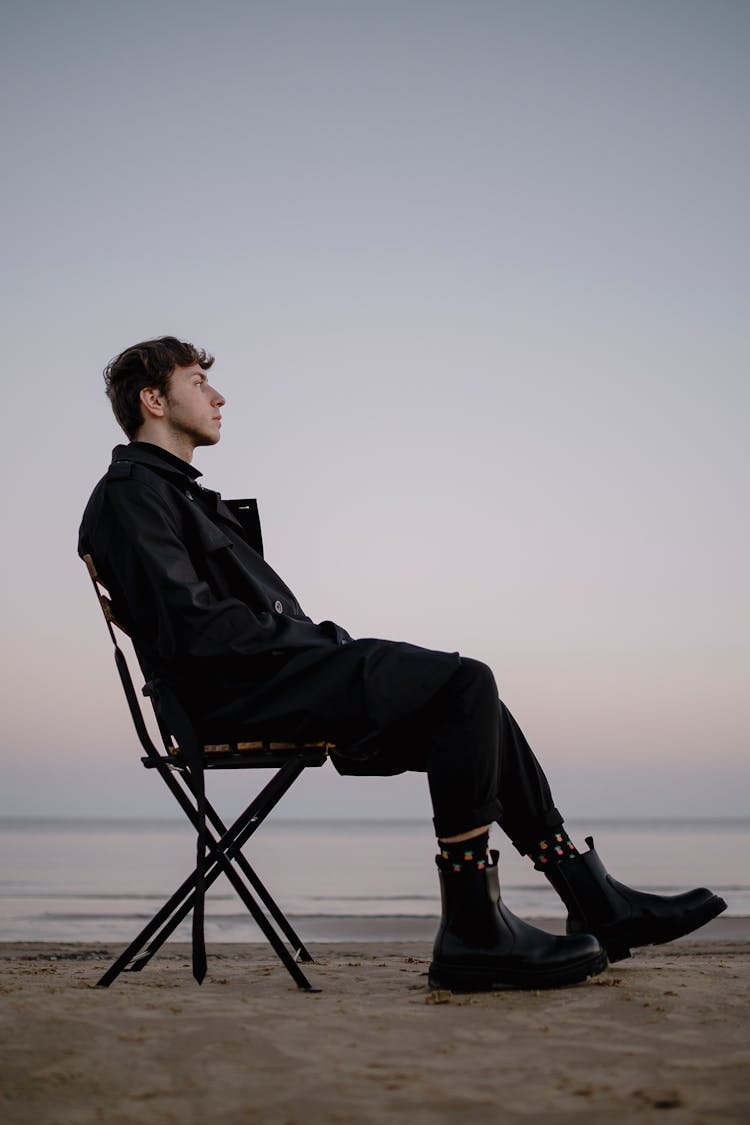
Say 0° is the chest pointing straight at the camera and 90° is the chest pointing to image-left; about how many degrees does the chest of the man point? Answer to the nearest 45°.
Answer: approximately 270°

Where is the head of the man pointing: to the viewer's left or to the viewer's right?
to the viewer's right

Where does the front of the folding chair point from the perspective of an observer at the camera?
facing to the right of the viewer
